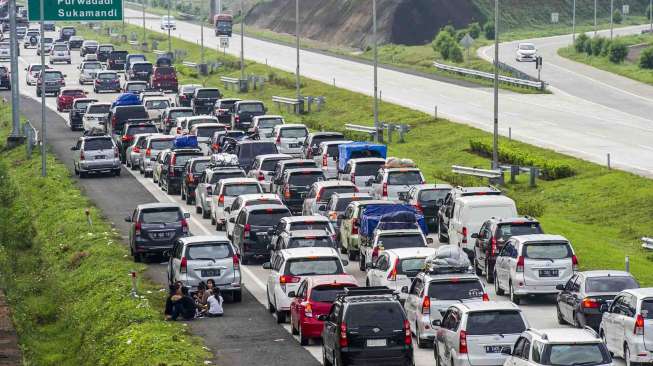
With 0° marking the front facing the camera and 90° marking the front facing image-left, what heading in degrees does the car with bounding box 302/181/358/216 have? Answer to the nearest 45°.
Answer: approximately 135°

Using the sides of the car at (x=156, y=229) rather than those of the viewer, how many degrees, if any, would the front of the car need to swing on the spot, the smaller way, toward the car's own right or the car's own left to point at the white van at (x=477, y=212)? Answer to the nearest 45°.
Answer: approximately 90° to the car's own right

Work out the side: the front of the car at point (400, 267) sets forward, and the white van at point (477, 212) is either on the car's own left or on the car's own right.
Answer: on the car's own right

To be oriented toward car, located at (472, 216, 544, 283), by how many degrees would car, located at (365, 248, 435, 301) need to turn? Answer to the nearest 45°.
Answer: approximately 90° to its right

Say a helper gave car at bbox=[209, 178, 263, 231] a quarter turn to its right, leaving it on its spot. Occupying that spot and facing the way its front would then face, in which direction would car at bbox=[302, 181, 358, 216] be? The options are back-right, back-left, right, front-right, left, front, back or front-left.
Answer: front-right

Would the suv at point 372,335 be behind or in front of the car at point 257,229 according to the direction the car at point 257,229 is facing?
behind

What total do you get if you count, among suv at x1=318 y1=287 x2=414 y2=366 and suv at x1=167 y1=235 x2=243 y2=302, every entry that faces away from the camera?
2

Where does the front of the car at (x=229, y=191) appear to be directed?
away from the camera

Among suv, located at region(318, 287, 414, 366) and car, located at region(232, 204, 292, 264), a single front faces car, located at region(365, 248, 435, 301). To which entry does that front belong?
the suv

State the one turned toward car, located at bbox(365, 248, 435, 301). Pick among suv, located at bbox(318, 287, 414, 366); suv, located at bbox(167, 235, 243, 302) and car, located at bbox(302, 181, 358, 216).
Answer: suv, located at bbox(318, 287, 414, 366)

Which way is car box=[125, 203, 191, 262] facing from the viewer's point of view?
away from the camera

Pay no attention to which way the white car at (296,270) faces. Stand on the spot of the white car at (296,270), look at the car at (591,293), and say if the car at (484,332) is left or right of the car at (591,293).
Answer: right

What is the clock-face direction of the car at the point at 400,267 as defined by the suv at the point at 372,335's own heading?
The car is roughly at 12 o'clock from the suv.

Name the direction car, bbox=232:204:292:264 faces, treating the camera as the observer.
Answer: facing away from the viewer and to the left of the viewer

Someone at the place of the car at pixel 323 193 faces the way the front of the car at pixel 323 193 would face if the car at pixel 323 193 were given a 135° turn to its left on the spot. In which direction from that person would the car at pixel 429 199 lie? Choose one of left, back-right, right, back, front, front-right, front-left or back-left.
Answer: left

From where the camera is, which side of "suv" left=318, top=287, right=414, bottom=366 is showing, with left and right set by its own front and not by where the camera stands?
back
